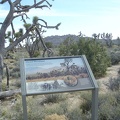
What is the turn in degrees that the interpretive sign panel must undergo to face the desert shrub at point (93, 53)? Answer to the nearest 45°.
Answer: approximately 180°

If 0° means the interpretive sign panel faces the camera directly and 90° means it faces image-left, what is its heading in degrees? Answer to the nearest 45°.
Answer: approximately 0°
